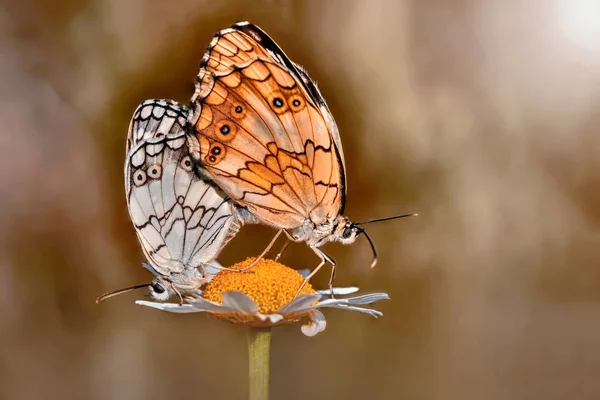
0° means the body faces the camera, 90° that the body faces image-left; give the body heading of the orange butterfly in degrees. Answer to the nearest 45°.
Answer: approximately 270°

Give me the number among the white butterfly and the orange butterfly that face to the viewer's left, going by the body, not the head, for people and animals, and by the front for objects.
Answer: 1

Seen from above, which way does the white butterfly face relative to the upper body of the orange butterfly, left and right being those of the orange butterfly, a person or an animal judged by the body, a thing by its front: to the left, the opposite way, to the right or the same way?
the opposite way

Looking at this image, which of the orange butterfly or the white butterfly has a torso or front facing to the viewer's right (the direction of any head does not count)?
the orange butterfly

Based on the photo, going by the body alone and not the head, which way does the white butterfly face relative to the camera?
to the viewer's left
